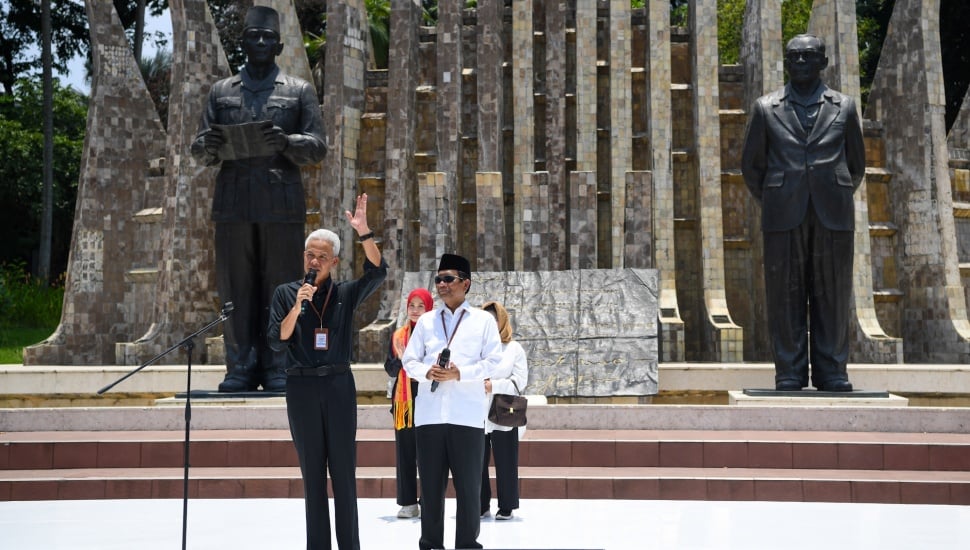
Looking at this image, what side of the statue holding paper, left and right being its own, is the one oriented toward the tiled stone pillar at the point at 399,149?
back

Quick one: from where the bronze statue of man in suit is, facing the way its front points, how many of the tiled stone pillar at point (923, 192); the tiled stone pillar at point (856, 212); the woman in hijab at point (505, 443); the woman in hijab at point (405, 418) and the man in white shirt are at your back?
2

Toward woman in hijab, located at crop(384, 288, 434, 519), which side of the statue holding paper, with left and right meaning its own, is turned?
front

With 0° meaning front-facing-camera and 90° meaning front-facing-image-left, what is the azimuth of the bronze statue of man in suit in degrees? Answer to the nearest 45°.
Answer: approximately 0°

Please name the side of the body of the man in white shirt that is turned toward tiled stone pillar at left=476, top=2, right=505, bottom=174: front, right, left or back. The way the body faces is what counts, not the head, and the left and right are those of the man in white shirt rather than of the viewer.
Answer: back

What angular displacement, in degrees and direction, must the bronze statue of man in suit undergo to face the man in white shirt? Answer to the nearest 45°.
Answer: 0° — it already faces them

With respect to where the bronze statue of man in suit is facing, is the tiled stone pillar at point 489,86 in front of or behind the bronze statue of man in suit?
behind
